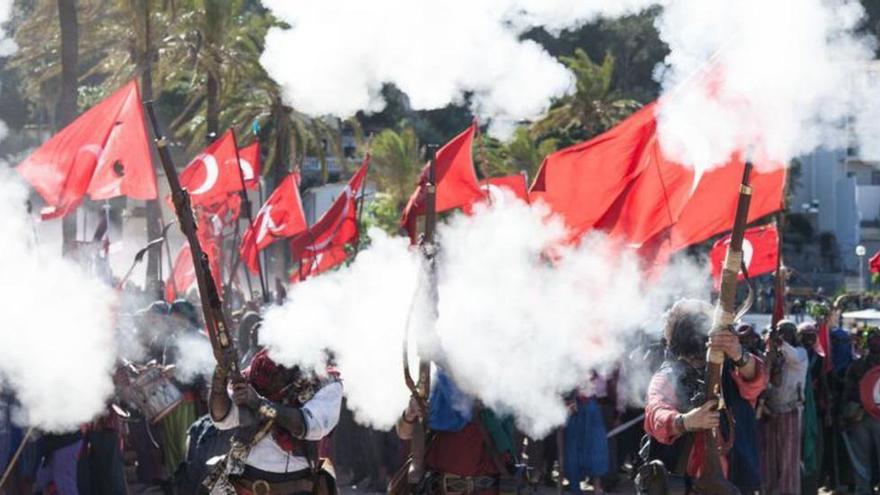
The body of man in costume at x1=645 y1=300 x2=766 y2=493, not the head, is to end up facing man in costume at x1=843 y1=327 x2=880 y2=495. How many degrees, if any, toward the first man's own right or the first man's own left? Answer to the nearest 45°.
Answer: approximately 135° to the first man's own left
